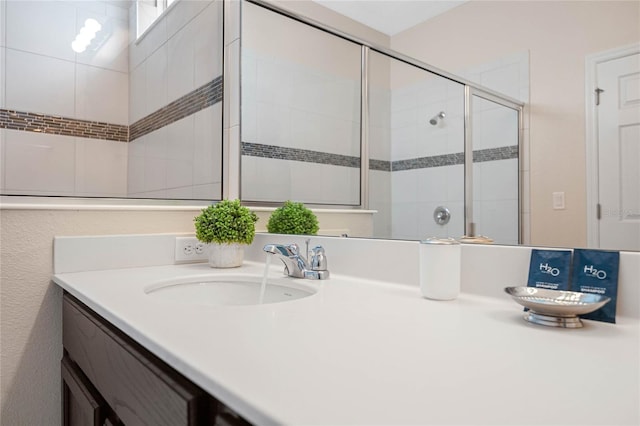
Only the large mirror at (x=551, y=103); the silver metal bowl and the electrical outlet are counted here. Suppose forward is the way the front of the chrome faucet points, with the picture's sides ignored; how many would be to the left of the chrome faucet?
2

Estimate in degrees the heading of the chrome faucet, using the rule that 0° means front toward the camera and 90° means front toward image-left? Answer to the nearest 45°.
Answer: approximately 45°

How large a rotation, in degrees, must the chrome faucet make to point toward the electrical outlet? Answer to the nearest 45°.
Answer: approximately 90° to its right

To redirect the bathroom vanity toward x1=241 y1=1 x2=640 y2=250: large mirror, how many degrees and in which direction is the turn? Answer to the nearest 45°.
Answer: approximately 180°
